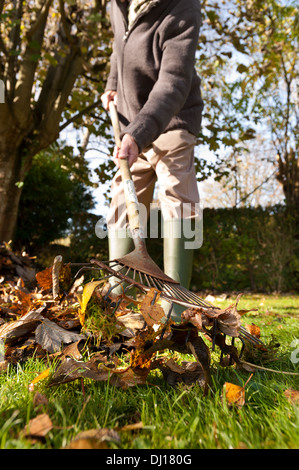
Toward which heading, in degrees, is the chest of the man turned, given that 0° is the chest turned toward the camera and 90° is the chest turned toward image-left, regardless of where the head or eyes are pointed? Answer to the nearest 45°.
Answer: approximately 45°

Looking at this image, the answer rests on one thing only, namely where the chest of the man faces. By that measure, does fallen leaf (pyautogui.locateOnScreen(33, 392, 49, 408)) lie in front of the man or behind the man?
in front

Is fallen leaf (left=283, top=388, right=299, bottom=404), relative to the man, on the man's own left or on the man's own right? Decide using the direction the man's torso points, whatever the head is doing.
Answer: on the man's own left

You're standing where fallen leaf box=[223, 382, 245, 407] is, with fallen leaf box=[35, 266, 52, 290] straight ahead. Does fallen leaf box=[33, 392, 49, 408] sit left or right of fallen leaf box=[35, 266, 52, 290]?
left

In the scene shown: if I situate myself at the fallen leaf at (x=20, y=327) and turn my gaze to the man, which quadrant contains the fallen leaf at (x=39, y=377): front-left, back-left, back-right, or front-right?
back-right

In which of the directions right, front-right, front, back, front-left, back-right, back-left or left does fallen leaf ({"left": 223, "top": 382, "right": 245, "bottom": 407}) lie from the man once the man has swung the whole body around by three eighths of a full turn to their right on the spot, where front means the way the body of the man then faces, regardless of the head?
back
